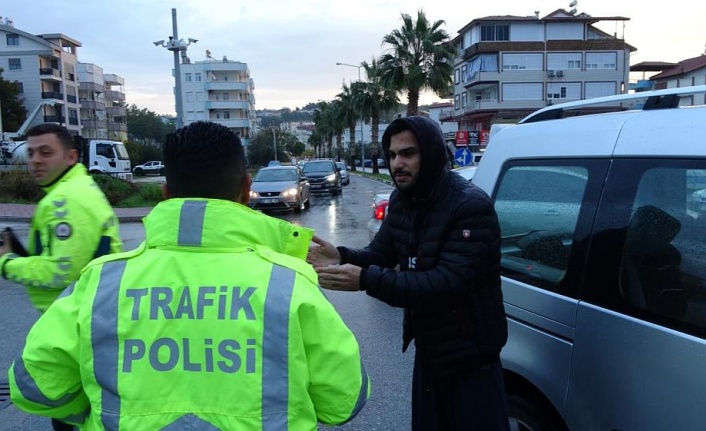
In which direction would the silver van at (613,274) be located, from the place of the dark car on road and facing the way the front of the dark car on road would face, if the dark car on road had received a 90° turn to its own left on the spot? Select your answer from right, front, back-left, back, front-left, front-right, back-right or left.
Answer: front-right

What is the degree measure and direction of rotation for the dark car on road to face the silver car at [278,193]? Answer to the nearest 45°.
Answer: approximately 45° to its left

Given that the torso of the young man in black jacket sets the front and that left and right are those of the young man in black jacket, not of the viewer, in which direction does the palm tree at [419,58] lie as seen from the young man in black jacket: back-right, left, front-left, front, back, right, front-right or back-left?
back-right

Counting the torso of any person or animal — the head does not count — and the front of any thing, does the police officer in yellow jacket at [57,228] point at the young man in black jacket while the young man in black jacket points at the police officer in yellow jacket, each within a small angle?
no

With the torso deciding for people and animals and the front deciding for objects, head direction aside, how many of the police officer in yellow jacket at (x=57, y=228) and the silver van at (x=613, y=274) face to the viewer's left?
1

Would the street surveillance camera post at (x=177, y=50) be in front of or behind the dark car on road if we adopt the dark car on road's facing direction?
in front

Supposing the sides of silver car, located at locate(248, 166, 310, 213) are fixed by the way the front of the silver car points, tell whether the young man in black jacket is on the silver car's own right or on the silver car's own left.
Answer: on the silver car's own left

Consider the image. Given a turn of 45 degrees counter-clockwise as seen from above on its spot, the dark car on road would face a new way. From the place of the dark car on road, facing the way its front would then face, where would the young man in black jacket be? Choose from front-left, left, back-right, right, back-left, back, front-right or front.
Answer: front

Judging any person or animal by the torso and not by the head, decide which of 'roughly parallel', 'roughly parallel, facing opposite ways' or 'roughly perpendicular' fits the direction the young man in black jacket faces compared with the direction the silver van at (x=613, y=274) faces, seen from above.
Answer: roughly perpendicular

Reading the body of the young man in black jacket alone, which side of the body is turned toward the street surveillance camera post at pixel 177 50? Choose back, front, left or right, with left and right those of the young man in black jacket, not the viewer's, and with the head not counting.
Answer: right

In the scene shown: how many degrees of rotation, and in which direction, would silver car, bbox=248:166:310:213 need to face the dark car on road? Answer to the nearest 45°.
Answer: approximately 135° to its right

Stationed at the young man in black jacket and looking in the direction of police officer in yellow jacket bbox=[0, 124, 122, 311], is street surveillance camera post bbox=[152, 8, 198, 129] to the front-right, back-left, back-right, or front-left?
front-right

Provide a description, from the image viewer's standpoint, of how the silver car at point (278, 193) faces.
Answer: facing the viewer and to the left of the viewer
